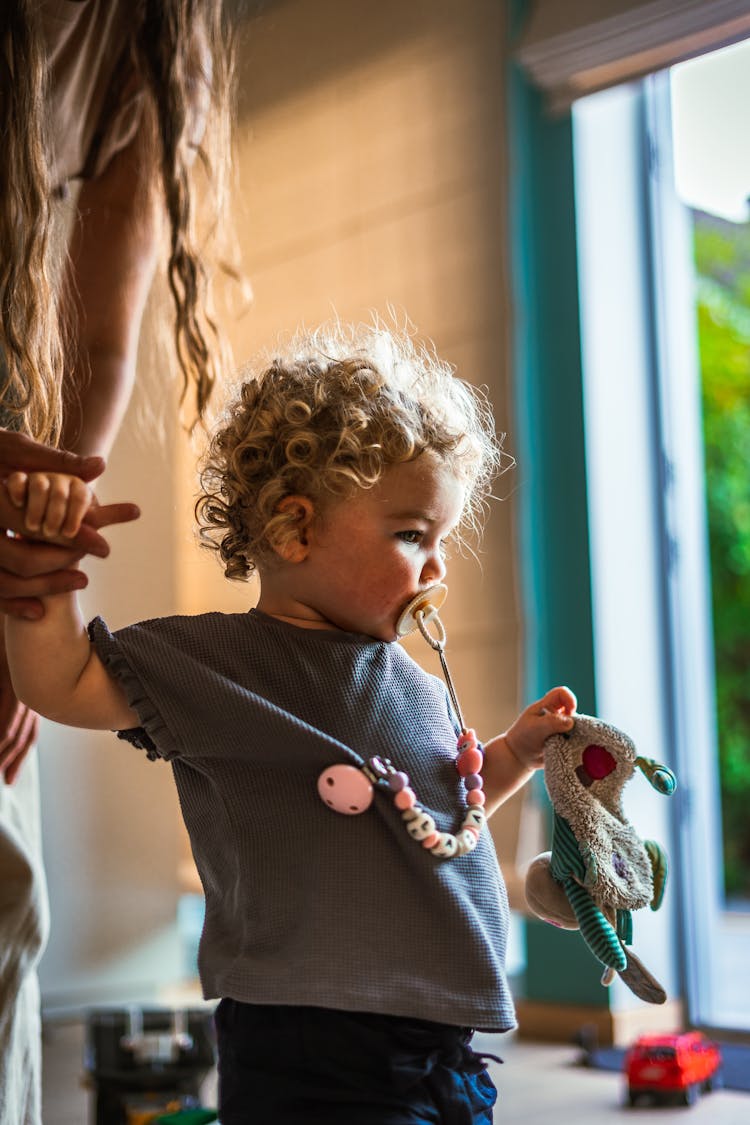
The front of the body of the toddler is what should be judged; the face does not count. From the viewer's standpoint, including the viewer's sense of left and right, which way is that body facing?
facing the viewer and to the right of the viewer

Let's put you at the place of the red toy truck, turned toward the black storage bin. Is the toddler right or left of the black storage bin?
left

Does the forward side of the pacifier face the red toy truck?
no

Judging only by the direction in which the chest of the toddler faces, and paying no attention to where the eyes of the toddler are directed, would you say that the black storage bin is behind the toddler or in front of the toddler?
behind

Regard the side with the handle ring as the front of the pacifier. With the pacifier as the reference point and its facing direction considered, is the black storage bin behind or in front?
behind

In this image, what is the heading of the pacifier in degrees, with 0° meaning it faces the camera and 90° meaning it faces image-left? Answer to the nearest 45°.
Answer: approximately 315°

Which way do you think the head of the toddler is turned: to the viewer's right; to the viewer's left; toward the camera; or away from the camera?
to the viewer's right

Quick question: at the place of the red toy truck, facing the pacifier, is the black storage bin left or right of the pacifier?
right
